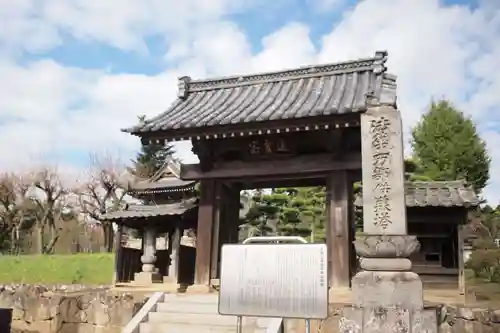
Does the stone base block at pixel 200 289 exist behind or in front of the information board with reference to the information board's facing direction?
behind

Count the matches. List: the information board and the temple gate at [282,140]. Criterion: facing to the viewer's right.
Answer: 0

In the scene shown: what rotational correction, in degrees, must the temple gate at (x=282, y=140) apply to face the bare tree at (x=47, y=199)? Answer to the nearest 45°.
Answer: approximately 90° to its right

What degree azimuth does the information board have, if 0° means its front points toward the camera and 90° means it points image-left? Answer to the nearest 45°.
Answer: approximately 0°

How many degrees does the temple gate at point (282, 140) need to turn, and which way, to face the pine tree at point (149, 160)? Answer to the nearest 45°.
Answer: approximately 135° to its right

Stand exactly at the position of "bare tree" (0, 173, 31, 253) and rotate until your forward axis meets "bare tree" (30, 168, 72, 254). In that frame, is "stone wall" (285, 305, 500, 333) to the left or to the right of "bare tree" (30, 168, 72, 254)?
right

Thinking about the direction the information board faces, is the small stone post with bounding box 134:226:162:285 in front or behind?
behind

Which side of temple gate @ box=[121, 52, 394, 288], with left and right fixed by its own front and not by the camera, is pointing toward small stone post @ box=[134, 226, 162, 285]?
right

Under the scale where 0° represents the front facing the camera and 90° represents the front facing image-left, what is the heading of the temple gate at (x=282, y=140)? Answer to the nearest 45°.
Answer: approximately 45°

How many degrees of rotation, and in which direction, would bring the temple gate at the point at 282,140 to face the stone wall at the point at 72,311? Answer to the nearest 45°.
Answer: approximately 45° to its right

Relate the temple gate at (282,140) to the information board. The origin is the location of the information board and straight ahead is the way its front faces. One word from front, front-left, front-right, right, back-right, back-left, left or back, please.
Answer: back
